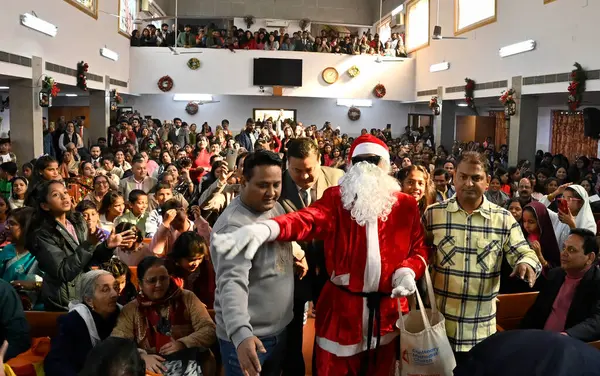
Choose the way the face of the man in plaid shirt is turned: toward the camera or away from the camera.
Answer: toward the camera

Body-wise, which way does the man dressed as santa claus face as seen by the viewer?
toward the camera

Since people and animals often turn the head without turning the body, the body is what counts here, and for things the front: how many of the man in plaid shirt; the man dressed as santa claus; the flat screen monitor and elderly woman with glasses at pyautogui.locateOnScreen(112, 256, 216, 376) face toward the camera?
4

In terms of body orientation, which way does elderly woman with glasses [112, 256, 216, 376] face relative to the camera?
toward the camera

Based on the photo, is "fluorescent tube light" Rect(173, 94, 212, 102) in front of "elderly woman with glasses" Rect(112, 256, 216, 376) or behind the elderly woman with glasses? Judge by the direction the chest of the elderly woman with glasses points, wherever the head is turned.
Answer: behind

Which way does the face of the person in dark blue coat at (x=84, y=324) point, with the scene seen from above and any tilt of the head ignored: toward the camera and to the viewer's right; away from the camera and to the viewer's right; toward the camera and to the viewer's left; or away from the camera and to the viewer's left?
toward the camera and to the viewer's right

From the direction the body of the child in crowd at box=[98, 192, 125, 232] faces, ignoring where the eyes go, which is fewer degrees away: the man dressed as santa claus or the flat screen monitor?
the man dressed as santa claus

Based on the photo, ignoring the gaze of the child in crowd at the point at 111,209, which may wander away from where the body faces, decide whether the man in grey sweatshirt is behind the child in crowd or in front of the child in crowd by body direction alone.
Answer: in front

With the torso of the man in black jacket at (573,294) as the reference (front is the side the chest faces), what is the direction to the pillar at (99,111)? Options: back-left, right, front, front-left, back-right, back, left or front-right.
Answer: right

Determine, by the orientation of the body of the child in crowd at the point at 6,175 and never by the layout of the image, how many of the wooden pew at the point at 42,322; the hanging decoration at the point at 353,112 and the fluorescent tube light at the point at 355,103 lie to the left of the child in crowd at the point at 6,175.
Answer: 2

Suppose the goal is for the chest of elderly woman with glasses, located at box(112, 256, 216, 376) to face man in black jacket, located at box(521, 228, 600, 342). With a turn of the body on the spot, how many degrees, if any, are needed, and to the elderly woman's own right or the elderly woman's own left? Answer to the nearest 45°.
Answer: approximately 90° to the elderly woman's own left

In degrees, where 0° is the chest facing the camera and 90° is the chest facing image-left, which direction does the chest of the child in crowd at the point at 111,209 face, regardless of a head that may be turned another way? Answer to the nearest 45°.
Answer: approximately 315°

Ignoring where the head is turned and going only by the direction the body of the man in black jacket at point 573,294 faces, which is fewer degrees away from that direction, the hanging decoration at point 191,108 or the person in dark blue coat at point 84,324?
the person in dark blue coat

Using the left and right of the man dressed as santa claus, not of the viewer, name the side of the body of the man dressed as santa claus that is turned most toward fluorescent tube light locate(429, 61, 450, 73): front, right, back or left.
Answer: back
